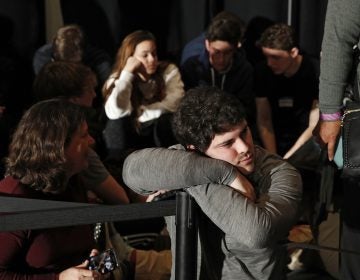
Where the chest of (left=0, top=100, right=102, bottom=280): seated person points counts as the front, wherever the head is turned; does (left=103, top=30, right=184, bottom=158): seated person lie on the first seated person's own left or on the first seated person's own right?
on the first seated person's own left

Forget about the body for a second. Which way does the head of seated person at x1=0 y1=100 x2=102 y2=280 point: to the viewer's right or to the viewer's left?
to the viewer's right

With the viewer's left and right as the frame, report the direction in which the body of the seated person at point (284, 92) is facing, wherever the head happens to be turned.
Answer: facing the viewer

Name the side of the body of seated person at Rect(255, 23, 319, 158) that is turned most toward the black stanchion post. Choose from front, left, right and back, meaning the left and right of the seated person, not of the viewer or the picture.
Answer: front

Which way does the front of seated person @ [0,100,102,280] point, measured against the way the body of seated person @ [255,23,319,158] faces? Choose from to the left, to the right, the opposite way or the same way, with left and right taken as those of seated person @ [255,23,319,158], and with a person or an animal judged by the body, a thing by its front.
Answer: to the left

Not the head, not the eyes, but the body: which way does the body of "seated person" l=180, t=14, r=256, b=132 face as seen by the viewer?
toward the camera

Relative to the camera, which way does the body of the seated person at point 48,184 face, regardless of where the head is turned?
to the viewer's right

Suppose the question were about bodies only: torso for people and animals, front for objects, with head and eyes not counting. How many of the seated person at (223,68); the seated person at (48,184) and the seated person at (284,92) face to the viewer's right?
1

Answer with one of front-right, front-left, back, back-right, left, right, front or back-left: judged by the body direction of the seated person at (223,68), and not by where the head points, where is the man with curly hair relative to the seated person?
front

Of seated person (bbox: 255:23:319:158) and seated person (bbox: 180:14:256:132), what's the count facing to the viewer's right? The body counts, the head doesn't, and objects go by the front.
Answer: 0
